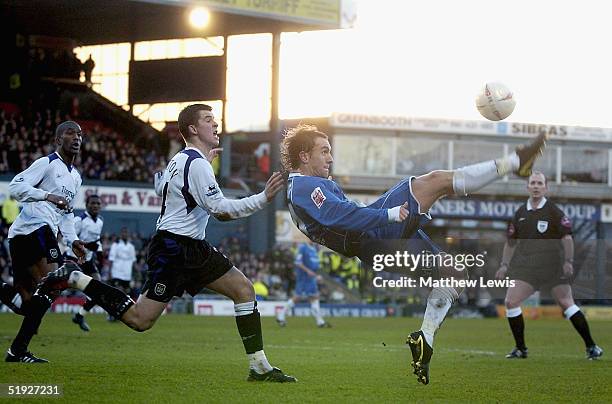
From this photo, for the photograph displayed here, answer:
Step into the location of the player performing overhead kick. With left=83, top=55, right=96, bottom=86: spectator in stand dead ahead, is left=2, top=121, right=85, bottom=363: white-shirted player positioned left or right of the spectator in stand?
left

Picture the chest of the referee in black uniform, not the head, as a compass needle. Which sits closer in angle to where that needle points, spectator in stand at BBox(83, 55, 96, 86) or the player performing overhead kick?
the player performing overhead kick

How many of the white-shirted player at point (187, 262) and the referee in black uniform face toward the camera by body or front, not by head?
1

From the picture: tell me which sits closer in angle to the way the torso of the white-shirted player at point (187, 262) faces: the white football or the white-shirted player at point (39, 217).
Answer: the white football

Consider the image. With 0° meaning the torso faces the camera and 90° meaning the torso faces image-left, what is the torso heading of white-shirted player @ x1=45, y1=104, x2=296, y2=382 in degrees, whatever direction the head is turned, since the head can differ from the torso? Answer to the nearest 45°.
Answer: approximately 270°

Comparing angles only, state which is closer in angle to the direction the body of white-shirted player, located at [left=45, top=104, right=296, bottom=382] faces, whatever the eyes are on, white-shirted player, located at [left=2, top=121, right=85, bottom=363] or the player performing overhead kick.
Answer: the player performing overhead kick

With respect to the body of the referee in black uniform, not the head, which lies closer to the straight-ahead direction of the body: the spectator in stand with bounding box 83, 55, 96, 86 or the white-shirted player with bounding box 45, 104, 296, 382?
the white-shirted player

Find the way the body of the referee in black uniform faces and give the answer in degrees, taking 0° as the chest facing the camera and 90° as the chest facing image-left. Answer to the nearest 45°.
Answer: approximately 0°

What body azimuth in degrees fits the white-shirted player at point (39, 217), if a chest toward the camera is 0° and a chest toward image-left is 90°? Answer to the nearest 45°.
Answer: approximately 315°

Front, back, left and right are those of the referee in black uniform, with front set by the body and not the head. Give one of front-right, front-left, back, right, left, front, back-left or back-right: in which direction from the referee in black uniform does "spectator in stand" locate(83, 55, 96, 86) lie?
back-right

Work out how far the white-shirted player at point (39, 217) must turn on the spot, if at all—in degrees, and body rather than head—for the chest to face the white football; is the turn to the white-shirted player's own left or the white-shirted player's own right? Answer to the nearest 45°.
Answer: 0° — they already face it

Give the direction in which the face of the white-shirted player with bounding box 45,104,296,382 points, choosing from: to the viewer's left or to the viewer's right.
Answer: to the viewer's right

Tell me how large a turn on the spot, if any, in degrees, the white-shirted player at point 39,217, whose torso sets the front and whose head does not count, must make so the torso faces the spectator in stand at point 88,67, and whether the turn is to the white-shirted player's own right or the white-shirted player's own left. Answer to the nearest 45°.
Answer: approximately 135° to the white-shirted player's own left
